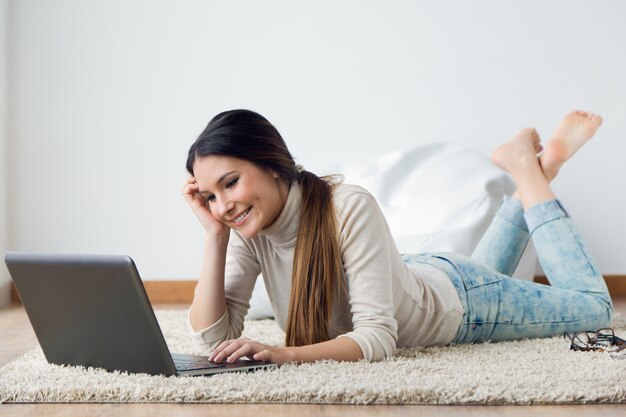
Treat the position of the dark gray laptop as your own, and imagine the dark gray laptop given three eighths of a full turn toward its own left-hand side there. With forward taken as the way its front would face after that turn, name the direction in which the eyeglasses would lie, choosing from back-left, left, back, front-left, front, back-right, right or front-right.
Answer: back

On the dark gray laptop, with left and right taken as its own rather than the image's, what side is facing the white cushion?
front

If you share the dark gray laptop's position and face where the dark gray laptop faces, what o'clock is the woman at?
The woman is roughly at 1 o'clock from the dark gray laptop.

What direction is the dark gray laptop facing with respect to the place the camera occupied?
facing away from the viewer and to the right of the viewer
